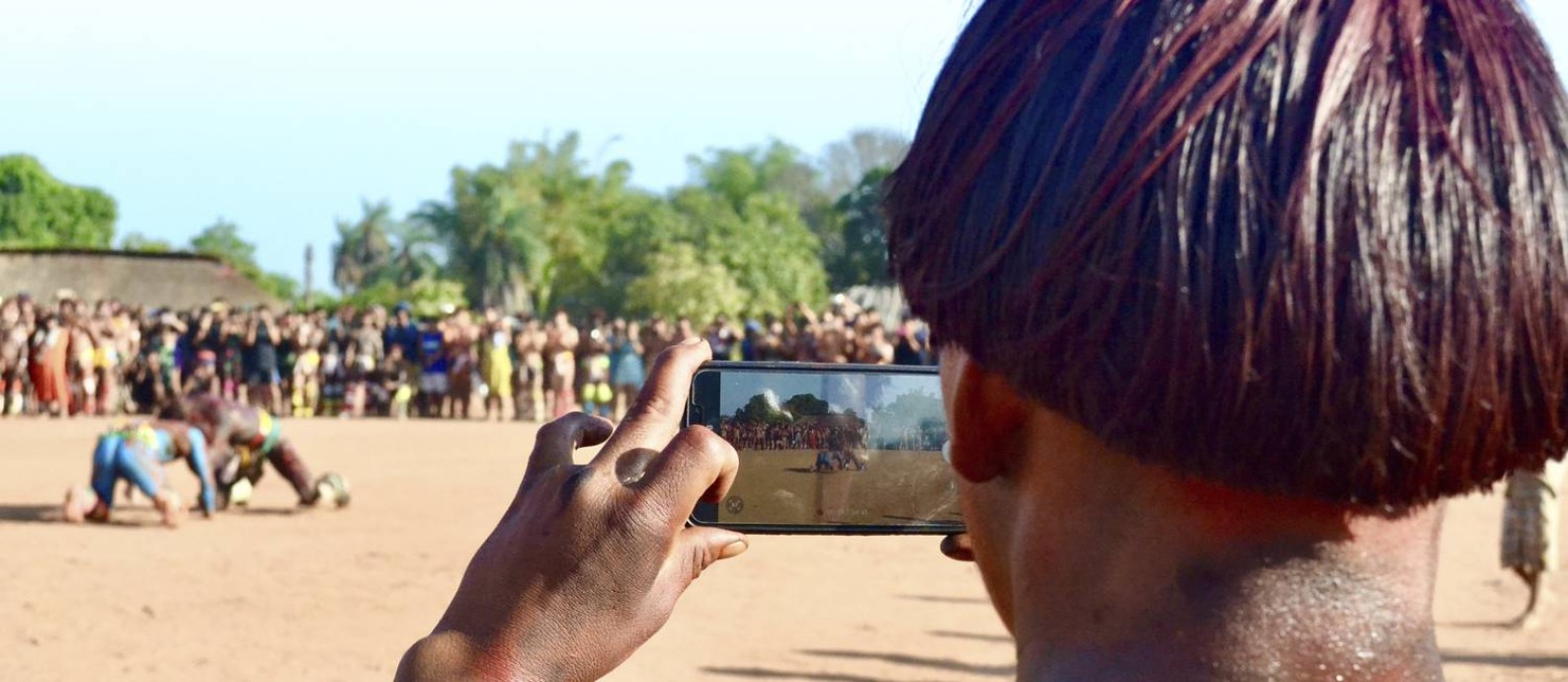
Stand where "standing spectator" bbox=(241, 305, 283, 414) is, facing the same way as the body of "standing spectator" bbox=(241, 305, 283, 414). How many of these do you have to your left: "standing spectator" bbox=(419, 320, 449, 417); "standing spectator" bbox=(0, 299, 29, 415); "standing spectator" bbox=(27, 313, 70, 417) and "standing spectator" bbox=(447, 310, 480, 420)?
2

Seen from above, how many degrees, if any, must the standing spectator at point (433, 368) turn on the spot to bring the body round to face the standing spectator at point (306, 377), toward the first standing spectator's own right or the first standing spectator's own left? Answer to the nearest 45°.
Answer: approximately 90° to the first standing spectator's own right

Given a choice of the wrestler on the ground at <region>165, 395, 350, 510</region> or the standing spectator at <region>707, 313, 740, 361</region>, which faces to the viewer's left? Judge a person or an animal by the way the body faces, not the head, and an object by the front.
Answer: the wrestler on the ground

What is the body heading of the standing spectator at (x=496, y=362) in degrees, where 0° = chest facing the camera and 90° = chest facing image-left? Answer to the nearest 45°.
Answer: approximately 0°

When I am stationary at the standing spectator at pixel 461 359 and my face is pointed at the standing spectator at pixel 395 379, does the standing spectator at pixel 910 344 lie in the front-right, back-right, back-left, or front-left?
back-left

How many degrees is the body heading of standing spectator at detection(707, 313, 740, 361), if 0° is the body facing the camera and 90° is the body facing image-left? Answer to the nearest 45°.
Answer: approximately 0°

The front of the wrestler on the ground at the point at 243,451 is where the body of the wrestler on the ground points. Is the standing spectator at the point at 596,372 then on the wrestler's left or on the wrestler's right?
on the wrestler's right

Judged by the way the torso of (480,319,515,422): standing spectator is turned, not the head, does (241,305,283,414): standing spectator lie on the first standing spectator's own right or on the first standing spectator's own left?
on the first standing spectator's own right

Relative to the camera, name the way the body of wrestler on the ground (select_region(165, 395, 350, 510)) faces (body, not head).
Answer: to the viewer's left

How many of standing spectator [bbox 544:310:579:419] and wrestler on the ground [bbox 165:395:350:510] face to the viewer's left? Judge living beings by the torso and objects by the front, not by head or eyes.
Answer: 1
